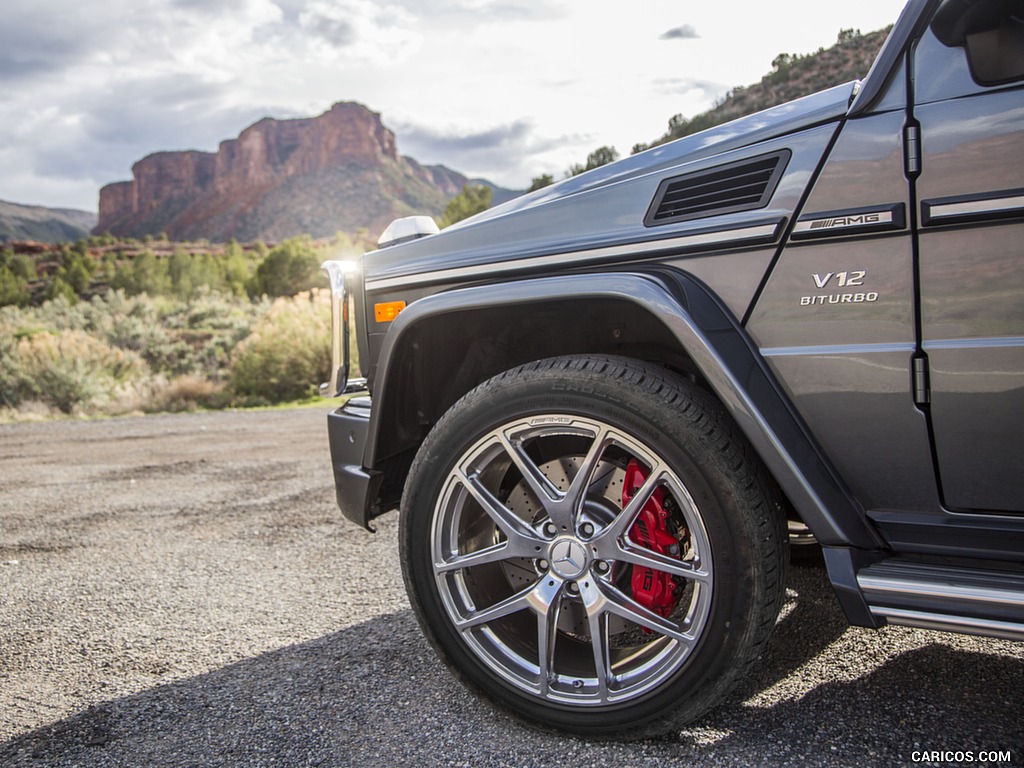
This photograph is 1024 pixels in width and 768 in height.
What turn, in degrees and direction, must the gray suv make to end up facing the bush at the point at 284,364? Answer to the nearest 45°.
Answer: approximately 45° to its right

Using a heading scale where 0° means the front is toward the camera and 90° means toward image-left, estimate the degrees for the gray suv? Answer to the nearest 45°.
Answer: approximately 90°

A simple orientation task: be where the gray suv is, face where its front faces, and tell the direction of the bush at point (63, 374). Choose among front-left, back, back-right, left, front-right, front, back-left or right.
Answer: front-right

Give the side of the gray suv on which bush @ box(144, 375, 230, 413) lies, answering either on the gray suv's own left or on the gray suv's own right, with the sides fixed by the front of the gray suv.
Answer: on the gray suv's own right

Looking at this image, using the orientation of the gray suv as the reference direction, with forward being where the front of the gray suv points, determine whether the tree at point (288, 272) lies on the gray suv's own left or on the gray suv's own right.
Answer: on the gray suv's own right
